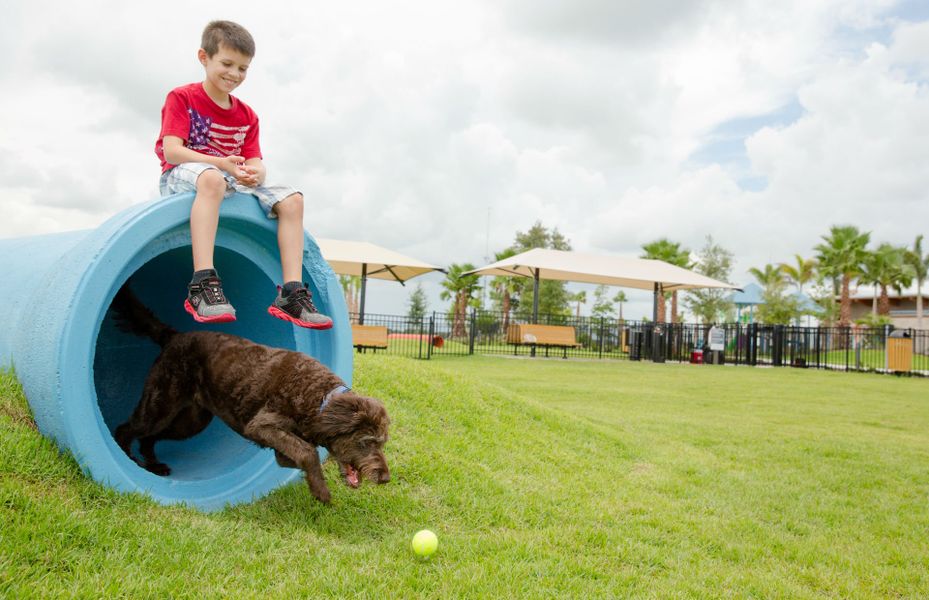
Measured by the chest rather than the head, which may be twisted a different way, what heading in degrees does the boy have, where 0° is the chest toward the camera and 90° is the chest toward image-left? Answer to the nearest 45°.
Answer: approximately 315°

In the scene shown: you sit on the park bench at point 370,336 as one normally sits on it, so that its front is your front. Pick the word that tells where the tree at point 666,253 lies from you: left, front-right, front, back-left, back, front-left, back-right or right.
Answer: back-left

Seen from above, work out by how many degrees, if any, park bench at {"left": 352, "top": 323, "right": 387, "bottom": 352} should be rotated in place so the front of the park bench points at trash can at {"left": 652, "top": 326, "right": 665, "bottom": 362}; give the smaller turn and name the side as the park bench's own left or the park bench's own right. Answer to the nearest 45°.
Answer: approximately 135° to the park bench's own left

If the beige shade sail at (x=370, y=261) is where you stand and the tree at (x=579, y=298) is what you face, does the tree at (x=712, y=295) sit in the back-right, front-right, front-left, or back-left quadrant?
front-right

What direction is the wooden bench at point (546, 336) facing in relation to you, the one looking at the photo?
facing the viewer

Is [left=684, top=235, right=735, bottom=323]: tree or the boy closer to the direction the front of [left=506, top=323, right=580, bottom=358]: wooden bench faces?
the boy

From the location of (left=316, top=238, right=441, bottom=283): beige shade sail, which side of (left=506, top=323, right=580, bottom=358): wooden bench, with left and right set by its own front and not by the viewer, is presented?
right

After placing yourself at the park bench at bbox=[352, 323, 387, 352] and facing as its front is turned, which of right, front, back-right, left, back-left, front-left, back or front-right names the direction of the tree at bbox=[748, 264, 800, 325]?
back-left

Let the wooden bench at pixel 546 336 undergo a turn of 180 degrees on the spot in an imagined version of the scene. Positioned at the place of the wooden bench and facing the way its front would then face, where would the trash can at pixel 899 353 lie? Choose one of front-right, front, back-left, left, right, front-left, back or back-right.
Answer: right

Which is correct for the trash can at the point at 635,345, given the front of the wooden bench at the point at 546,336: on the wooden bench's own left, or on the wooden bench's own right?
on the wooden bench's own left

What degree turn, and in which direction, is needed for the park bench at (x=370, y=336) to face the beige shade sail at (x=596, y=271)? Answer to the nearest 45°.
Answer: approximately 135° to its left

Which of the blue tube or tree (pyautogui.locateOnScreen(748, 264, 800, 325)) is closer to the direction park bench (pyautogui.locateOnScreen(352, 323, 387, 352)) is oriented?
the blue tube

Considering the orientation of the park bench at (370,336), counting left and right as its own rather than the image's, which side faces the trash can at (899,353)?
left

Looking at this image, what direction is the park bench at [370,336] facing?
toward the camera

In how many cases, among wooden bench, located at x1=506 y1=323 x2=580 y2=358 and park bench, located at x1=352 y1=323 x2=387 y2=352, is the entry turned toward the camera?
2

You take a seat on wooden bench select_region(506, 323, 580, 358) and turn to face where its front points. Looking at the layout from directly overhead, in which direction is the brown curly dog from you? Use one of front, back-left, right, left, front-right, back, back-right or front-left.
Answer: front

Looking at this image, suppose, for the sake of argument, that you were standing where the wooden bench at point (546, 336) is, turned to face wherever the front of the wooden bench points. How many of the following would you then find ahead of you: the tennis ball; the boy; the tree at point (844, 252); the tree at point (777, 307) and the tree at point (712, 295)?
2
